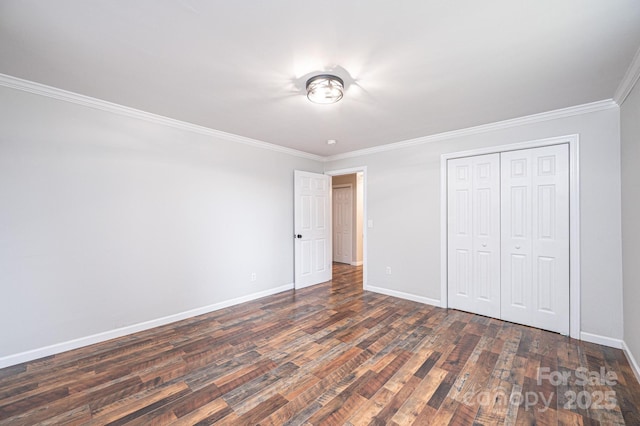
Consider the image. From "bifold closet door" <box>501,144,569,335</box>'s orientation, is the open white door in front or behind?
in front

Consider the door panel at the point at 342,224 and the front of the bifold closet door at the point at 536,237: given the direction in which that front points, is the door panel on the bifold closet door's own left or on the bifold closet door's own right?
on the bifold closet door's own right

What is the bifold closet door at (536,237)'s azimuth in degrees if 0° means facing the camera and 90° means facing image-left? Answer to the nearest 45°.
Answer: approximately 45°

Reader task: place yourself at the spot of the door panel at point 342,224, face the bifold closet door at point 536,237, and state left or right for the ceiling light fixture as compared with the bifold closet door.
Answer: right

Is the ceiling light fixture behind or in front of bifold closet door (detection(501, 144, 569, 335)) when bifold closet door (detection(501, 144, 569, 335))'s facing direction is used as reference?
in front

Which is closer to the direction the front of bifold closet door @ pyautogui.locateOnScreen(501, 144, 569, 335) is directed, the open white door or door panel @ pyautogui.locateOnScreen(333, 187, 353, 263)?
the open white door

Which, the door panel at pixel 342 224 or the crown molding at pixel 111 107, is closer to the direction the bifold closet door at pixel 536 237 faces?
the crown molding

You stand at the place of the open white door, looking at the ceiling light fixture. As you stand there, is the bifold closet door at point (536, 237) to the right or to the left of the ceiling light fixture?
left
